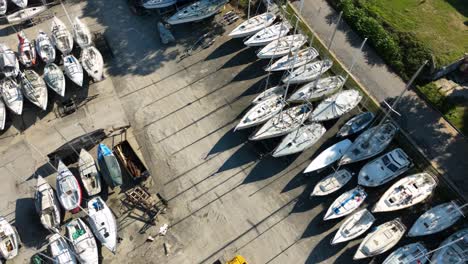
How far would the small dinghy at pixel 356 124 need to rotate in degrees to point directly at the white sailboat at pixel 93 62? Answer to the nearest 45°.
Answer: approximately 45° to its right

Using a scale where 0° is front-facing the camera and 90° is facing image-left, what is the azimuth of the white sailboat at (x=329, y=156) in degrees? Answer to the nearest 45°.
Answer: approximately 45°

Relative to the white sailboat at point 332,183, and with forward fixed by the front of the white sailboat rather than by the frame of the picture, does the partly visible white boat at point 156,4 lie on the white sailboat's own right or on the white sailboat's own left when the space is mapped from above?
on the white sailboat's own right

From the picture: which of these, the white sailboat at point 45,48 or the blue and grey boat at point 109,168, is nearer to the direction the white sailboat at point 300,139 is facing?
the blue and grey boat

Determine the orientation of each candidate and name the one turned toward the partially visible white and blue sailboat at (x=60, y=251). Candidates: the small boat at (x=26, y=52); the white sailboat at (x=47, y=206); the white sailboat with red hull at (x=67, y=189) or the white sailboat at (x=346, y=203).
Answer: the white sailboat at (x=346, y=203)

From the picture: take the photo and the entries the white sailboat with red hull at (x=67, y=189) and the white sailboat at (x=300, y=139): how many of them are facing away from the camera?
1

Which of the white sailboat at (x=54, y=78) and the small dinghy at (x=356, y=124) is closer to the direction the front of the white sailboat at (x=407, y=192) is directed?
the white sailboat

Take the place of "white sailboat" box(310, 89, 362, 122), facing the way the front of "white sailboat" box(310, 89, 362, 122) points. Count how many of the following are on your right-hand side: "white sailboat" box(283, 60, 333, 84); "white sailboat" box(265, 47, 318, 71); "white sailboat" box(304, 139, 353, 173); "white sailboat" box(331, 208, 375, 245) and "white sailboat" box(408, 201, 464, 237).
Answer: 2

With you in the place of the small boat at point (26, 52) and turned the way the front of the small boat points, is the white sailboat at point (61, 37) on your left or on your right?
on your right

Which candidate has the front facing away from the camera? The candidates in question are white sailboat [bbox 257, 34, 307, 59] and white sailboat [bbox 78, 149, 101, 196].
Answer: white sailboat [bbox 78, 149, 101, 196]

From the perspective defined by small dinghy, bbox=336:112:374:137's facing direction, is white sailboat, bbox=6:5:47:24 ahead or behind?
ahead

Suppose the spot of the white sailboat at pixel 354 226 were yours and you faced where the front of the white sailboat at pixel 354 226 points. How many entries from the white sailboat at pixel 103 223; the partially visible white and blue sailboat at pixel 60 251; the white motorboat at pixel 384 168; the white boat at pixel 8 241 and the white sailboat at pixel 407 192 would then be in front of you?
3

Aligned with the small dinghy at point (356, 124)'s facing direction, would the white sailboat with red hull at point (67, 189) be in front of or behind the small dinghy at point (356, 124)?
in front

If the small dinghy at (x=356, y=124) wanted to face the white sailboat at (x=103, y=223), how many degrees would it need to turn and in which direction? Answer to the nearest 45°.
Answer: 0° — it already faces it

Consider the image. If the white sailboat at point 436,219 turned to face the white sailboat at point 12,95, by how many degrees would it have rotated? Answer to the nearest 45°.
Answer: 0° — it already faces it
